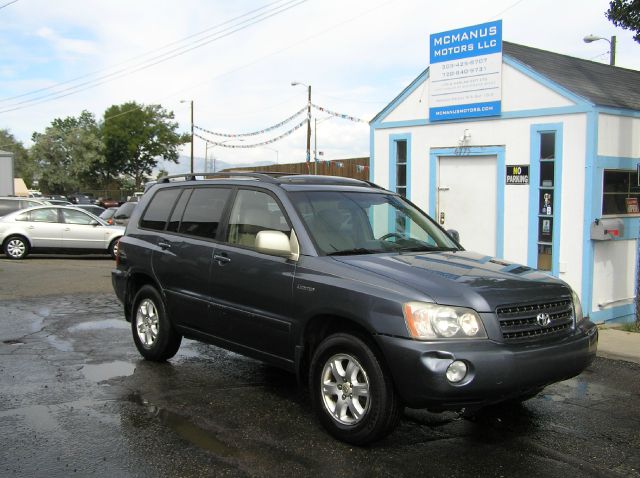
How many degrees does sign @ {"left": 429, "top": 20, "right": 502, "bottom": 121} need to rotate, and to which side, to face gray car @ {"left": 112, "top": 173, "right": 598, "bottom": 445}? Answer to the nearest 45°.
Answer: approximately 45° to its left

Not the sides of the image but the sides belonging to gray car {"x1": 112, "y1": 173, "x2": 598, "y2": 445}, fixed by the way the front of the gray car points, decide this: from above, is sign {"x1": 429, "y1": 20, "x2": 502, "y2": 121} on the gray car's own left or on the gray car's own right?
on the gray car's own left

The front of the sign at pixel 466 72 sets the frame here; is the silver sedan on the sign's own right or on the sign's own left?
on the sign's own right

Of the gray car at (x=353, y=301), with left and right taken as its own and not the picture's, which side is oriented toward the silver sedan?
back

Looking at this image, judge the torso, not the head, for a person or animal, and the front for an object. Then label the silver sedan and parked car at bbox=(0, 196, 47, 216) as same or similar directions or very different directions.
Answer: same or similar directions

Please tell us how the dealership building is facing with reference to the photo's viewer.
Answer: facing the viewer and to the left of the viewer

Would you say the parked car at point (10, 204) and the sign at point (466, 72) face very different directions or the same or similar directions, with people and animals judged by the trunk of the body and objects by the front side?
very different directions

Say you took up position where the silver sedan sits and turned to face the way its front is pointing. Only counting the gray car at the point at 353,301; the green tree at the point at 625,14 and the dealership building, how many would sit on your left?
0

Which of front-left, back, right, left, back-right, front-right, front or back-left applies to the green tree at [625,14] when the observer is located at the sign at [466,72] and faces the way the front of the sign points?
back-left

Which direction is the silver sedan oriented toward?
to the viewer's right

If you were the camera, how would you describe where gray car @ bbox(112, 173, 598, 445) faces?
facing the viewer and to the right of the viewer

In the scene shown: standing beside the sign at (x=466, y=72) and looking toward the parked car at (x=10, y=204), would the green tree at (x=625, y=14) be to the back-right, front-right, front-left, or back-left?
back-right

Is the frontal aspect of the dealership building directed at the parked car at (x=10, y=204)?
no

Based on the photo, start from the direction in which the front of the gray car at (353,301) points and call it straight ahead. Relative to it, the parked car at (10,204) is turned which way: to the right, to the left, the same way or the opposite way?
to the left

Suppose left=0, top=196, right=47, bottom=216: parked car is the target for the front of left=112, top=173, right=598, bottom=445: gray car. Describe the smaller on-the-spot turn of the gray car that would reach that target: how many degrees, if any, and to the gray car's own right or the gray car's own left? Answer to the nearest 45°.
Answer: approximately 180°
